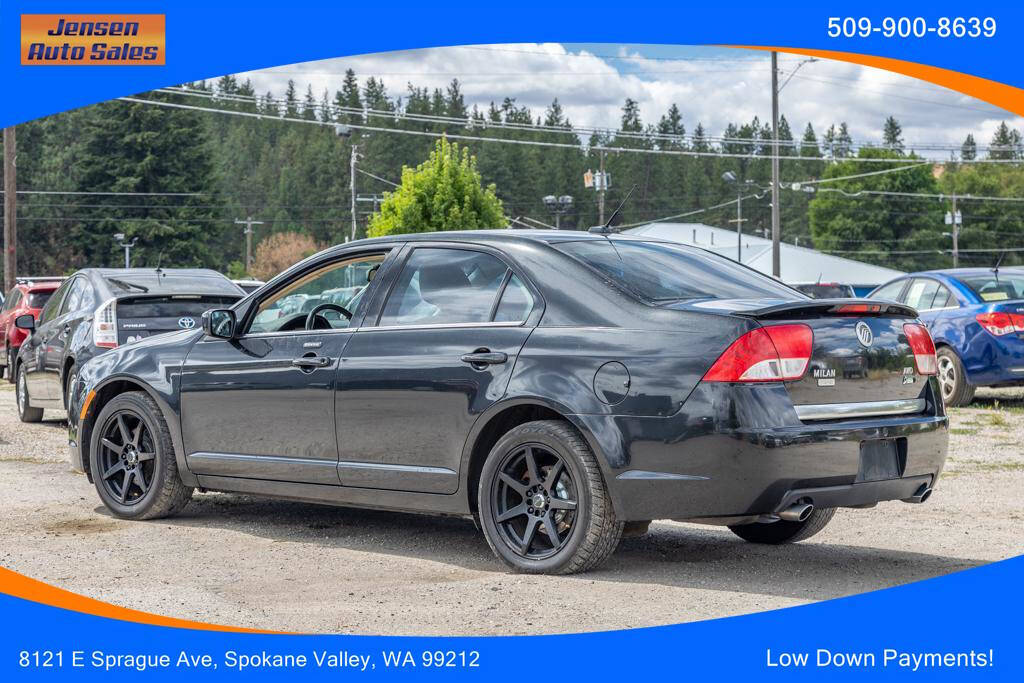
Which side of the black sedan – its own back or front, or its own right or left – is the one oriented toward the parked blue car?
right

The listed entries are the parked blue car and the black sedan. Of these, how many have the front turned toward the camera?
0

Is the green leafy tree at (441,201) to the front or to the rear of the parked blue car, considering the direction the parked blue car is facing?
to the front

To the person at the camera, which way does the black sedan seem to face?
facing away from the viewer and to the left of the viewer

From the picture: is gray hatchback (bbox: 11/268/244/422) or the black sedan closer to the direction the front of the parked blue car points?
the gray hatchback

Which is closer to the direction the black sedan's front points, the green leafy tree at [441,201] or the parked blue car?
the green leafy tree

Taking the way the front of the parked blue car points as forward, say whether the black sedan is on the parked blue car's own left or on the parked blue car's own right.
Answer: on the parked blue car's own left

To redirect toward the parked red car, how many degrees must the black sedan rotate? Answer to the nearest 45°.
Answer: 0° — it already faces it

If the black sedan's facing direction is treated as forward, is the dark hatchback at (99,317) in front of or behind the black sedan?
in front

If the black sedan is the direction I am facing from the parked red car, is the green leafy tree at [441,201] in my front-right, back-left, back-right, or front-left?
back-left

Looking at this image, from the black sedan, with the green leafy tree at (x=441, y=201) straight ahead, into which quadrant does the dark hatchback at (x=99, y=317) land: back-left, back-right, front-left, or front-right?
front-left

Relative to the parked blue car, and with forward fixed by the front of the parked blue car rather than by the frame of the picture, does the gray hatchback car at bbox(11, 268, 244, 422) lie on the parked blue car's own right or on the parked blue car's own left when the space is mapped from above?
on the parked blue car's own left

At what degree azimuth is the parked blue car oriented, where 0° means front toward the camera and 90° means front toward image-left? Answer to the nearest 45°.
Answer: approximately 135°
